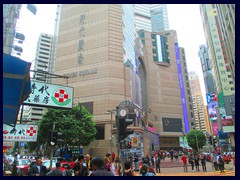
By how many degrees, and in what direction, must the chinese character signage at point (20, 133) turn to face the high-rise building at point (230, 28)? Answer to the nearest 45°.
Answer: approximately 90° to its left

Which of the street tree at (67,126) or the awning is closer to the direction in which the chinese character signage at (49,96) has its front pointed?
the awning

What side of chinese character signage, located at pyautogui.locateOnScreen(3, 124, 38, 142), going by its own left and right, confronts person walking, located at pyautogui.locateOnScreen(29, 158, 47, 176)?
front

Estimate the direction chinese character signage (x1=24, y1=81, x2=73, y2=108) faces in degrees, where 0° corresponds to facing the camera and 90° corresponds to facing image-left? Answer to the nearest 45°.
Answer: approximately 0°

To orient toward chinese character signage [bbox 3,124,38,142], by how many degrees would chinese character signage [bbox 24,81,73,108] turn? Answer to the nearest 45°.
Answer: approximately 135° to its right

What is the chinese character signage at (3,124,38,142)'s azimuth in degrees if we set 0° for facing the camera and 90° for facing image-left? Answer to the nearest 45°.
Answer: approximately 0°

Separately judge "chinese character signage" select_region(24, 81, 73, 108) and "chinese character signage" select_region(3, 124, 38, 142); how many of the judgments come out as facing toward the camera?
2
